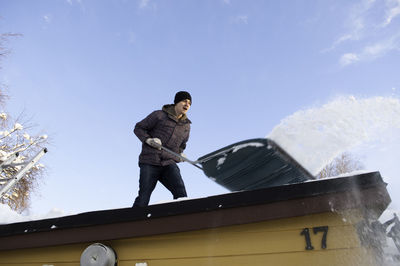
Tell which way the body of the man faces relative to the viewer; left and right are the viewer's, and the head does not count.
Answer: facing the viewer and to the right of the viewer
